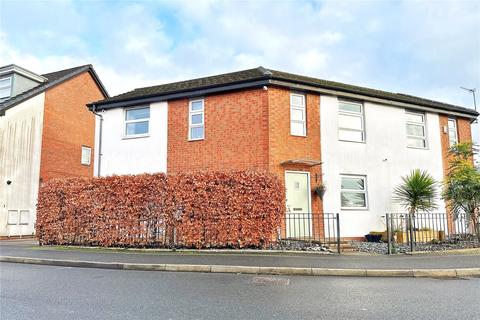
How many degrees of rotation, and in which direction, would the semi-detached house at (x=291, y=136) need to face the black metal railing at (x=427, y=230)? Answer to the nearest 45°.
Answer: approximately 45° to its left

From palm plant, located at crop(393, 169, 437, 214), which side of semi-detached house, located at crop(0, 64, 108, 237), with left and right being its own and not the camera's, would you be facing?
left

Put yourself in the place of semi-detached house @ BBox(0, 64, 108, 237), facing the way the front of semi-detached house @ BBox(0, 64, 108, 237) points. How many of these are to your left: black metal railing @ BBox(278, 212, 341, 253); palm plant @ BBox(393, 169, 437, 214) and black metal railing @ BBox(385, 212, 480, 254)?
3

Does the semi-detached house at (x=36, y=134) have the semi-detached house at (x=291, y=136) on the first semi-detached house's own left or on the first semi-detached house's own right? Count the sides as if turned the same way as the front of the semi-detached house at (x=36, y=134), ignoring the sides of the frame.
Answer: on the first semi-detached house's own left

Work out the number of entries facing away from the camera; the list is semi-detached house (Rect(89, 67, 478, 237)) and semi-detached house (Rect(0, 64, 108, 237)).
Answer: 0

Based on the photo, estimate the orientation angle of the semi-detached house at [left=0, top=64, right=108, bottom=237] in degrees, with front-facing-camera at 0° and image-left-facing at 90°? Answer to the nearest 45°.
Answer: approximately 45°

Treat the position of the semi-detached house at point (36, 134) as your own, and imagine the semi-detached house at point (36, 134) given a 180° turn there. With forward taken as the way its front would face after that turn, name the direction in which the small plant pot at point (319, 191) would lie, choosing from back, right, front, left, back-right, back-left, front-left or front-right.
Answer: right
